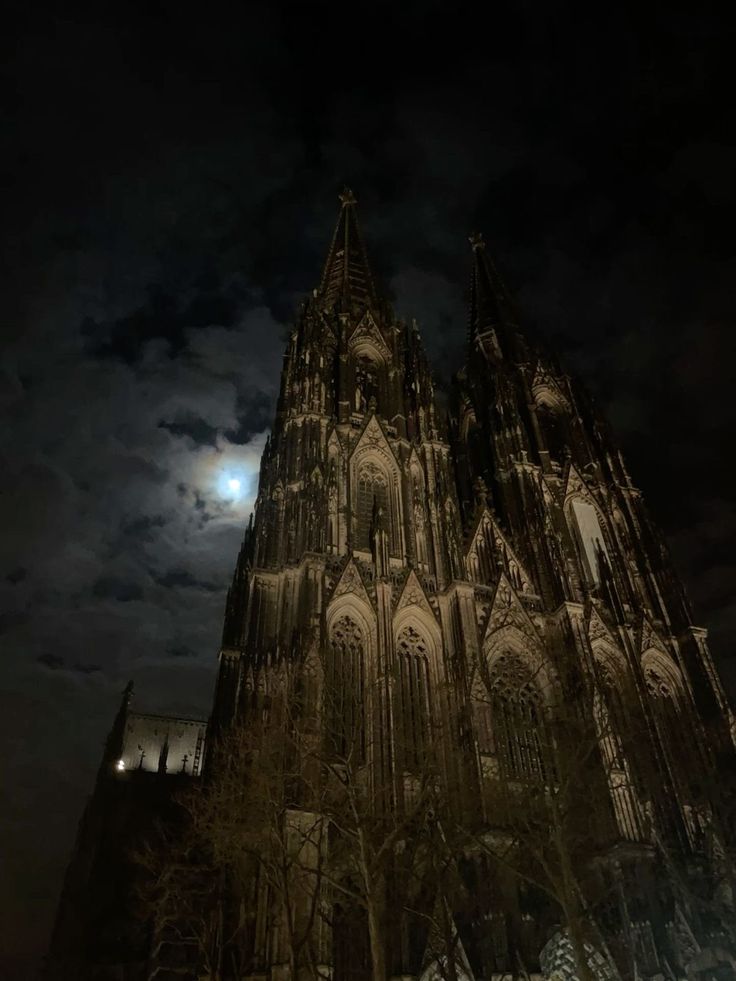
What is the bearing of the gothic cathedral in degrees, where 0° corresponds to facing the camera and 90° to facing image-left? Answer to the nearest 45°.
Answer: approximately 315°
